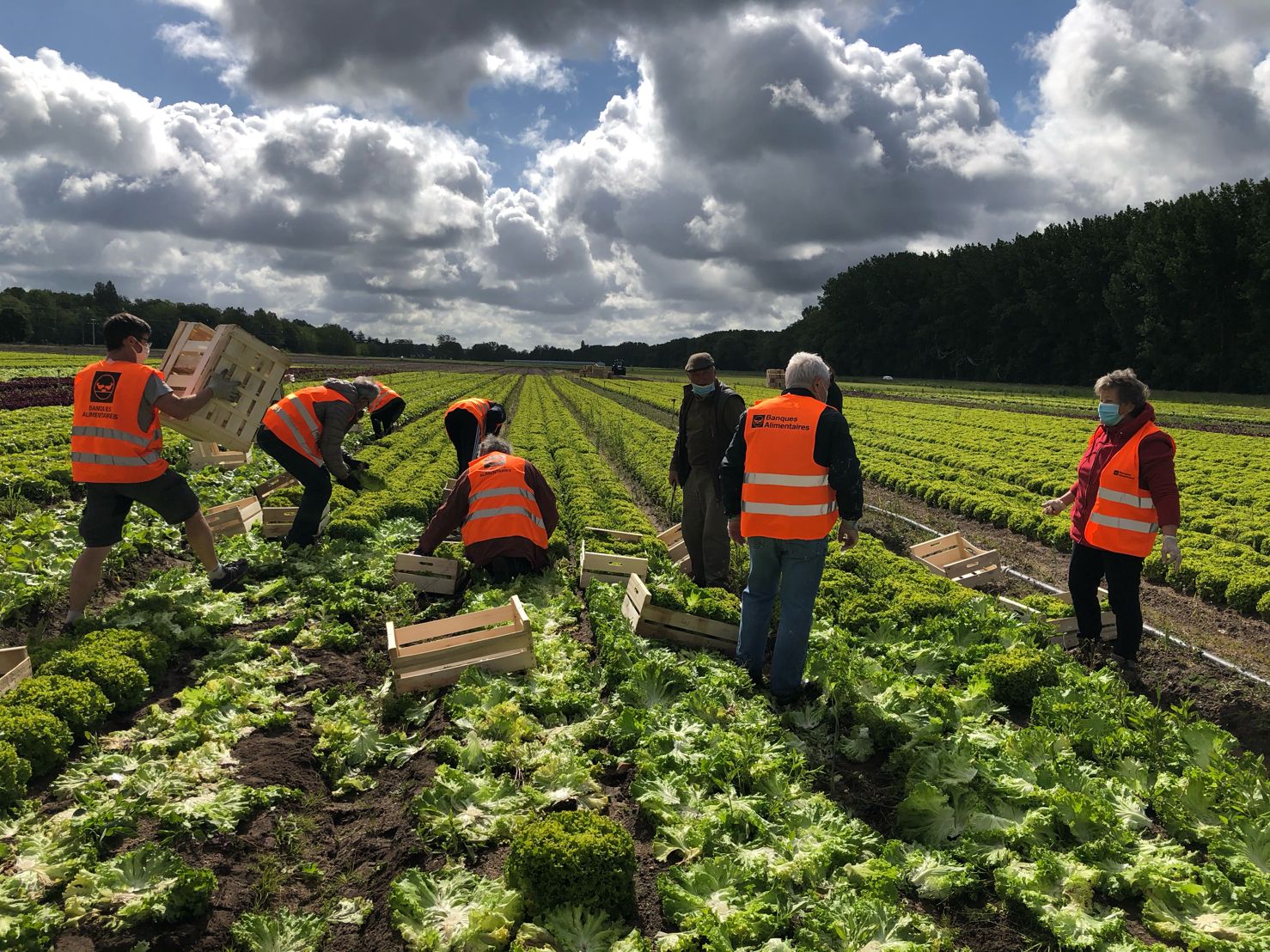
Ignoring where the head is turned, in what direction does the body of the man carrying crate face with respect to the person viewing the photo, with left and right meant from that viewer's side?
facing away from the viewer and to the right of the viewer

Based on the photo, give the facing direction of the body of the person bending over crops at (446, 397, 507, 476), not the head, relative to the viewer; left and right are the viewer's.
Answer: facing away from the viewer and to the right of the viewer

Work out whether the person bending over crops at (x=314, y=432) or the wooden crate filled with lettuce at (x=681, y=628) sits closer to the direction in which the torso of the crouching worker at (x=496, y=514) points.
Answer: the person bending over crops

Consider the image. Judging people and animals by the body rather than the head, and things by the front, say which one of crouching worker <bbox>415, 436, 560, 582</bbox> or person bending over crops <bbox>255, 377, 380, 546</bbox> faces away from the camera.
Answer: the crouching worker

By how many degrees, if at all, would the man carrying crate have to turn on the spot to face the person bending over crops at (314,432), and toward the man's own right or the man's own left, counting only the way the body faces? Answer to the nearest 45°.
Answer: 0° — they already face them

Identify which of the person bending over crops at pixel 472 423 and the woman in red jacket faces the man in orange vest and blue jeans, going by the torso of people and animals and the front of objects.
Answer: the woman in red jacket

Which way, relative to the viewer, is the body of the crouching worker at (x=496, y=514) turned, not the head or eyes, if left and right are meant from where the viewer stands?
facing away from the viewer

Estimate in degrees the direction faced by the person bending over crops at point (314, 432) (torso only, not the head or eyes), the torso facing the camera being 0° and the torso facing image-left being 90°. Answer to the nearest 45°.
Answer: approximately 270°

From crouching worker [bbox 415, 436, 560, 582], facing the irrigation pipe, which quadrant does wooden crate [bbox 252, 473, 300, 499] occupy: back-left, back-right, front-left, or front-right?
back-left

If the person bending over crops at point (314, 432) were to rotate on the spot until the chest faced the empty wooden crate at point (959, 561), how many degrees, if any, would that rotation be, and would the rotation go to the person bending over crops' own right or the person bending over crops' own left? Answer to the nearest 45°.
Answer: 0° — they already face it
